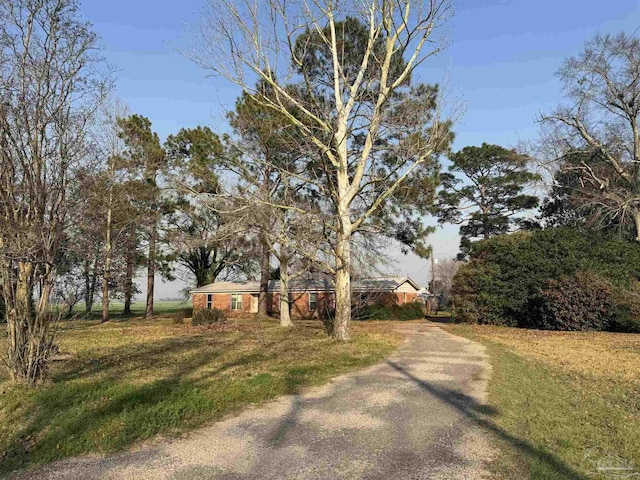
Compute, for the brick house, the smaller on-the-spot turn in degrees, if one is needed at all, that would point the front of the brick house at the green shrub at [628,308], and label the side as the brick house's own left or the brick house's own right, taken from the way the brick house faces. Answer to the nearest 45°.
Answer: approximately 45° to the brick house's own left

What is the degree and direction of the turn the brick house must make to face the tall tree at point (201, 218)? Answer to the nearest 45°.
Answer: approximately 135° to its right

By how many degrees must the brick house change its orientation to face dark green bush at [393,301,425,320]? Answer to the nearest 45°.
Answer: approximately 90° to its left

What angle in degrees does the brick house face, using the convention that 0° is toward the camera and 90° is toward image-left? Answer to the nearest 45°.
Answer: approximately 0°

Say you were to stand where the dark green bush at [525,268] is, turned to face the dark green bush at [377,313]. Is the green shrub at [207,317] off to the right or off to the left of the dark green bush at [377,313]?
left

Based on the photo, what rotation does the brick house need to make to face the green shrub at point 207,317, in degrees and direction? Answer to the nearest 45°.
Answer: approximately 45° to its right

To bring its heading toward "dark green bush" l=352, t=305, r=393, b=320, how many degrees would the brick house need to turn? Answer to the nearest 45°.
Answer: approximately 45° to its left
